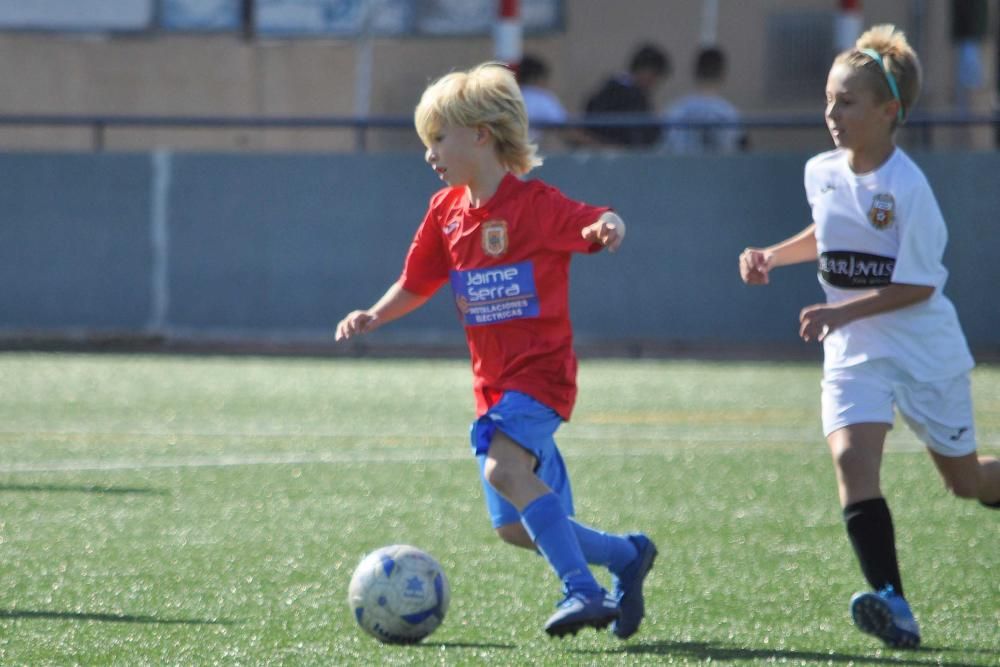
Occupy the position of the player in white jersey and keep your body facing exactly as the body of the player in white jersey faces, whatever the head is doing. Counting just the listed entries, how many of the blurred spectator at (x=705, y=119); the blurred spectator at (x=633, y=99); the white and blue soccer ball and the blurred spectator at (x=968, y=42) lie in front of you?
1

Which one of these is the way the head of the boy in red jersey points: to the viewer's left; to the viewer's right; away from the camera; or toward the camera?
to the viewer's left

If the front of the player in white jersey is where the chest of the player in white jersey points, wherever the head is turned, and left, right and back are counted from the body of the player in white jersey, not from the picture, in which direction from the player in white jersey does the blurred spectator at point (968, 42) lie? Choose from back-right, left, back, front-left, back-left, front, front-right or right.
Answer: back-right

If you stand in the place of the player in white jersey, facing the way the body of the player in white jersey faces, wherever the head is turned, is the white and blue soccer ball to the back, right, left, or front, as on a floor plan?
front

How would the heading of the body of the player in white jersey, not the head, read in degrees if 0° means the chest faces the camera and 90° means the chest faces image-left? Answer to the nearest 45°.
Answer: approximately 45°

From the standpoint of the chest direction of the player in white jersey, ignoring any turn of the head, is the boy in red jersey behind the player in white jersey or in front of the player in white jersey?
in front

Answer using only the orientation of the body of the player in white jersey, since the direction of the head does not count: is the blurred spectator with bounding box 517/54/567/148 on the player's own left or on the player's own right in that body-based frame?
on the player's own right

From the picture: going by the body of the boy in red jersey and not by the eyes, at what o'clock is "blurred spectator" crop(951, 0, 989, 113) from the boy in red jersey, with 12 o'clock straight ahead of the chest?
The blurred spectator is roughly at 5 o'clock from the boy in red jersey.

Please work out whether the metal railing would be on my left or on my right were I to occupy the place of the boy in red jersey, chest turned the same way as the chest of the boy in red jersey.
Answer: on my right

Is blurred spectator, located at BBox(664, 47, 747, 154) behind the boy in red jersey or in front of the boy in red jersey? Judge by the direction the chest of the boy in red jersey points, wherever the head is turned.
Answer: behind
